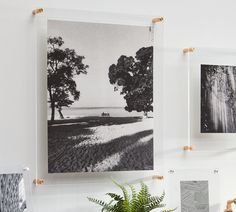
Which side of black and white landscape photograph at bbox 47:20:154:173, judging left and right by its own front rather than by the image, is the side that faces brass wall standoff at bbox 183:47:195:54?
left

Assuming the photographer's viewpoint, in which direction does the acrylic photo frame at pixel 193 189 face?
facing the viewer

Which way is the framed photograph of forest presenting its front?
toward the camera

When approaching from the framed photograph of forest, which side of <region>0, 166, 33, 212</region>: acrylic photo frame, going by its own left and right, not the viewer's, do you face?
left

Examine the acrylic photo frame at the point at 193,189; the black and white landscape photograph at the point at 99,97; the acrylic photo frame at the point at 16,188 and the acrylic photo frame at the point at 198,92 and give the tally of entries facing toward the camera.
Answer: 4

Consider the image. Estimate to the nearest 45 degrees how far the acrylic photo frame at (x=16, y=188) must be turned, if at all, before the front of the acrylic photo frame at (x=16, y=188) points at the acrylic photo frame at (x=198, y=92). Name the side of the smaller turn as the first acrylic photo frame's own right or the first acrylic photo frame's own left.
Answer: approximately 90° to the first acrylic photo frame's own left

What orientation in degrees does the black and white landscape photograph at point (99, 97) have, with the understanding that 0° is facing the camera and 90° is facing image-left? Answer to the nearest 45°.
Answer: approximately 0°
